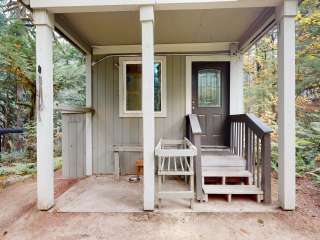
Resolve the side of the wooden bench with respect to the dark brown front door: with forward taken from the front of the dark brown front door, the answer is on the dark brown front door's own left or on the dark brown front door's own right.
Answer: on the dark brown front door's own right

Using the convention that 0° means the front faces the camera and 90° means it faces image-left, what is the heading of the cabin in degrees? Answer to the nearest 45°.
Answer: approximately 0°
